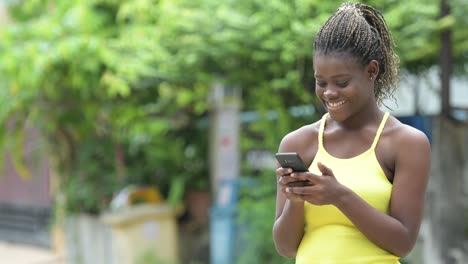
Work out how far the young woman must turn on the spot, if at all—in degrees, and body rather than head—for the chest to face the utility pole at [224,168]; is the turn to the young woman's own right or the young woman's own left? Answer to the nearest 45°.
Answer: approximately 135° to the young woman's own right

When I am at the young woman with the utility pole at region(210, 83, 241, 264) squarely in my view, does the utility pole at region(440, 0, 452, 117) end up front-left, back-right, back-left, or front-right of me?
front-right

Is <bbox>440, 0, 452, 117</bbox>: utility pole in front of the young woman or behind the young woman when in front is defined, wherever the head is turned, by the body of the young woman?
behind

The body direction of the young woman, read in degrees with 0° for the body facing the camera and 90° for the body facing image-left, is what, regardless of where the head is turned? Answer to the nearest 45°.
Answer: approximately 45°

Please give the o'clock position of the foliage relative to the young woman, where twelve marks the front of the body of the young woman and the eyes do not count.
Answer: The foliage is roughly at 4 o'clock from the young woman.

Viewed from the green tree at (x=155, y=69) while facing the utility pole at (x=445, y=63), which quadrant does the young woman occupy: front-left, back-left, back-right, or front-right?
front-right

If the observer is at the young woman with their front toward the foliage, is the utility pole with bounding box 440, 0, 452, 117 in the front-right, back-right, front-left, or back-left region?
front-right

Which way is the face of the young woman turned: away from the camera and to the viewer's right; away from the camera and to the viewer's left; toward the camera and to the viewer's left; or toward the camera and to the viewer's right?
toward the camera and to the viewer's left
